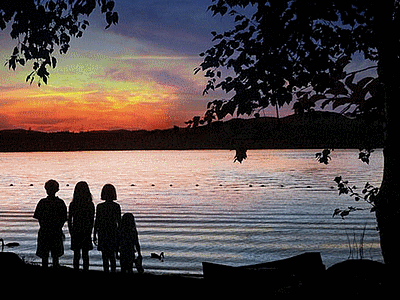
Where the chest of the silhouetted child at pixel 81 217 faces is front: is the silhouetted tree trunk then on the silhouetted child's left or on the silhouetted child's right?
on the silhouetted child's right

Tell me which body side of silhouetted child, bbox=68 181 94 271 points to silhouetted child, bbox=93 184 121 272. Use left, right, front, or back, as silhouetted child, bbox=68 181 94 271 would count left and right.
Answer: right

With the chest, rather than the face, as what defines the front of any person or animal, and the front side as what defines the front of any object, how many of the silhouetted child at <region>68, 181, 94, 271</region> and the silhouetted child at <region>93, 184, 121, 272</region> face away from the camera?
2

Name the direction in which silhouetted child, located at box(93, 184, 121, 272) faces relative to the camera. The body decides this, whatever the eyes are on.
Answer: away from the camera

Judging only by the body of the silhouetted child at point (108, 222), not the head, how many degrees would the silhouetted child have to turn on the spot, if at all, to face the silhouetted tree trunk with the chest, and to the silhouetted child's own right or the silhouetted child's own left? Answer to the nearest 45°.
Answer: approximately 135° to the silhouetted child's own right

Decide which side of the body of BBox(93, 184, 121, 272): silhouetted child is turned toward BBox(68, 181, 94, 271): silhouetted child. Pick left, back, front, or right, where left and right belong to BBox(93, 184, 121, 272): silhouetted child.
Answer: left

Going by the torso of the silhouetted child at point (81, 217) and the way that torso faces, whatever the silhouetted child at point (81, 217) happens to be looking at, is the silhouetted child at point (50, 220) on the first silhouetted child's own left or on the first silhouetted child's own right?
on the first silhouetted child's own left

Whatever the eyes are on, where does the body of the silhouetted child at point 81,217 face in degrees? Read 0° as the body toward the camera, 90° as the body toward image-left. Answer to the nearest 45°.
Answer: approximately 180°
